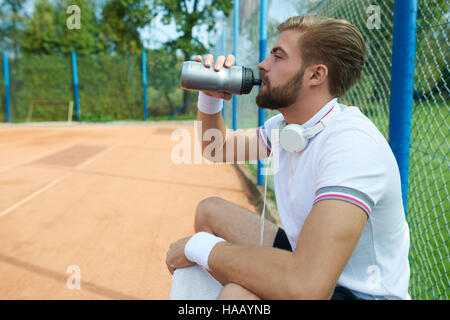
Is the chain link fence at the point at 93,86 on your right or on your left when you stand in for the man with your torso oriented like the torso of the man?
on your right

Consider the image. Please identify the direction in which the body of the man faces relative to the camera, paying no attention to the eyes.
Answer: to the viewer's left

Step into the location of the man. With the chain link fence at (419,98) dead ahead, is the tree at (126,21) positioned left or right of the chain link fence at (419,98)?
left

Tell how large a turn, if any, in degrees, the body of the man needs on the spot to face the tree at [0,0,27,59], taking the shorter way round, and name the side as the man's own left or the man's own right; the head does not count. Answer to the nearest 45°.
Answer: approximately 45° to the man's own right

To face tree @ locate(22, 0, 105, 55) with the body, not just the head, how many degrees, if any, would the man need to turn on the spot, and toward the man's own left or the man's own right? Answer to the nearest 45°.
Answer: approximately 45° to the man's own right

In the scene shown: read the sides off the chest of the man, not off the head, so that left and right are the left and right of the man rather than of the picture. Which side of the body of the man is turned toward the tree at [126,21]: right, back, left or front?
right

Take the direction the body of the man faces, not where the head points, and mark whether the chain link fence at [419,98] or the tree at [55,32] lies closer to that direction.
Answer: the tree

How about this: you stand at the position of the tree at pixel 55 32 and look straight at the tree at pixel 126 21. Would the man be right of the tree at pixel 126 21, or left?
right

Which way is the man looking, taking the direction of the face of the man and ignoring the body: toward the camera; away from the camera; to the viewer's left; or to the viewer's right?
to the viewer's left
